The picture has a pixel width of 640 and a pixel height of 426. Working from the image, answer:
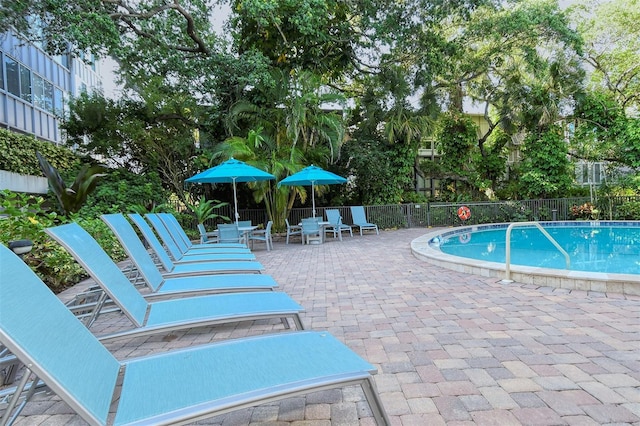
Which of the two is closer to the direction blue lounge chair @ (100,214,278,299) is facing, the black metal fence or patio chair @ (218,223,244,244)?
the black metal fence

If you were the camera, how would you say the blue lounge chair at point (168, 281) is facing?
facing to the right of the viewer

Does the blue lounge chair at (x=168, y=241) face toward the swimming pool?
yes

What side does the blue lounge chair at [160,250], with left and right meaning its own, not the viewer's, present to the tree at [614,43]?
front

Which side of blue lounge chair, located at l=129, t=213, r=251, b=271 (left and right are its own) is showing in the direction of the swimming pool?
front

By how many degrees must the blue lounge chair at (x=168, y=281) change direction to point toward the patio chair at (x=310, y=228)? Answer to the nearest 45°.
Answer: approximately 45° to its left

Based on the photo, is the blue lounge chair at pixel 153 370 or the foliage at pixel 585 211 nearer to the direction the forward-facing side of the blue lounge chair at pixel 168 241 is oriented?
the foliage

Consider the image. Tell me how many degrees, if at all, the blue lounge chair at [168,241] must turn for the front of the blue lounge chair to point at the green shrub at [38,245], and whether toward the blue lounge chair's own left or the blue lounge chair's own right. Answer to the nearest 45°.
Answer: approximately 180°

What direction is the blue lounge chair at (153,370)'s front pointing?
to the viewer's right

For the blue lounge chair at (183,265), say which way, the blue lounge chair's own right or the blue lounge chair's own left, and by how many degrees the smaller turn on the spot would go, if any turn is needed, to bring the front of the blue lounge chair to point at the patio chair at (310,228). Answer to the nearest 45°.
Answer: approximately 45° to the blue lounge chair's own left

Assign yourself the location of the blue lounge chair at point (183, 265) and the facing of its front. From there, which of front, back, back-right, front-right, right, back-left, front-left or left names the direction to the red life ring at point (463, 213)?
front-left

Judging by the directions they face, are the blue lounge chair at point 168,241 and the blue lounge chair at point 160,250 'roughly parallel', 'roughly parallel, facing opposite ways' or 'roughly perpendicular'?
roughly parallel

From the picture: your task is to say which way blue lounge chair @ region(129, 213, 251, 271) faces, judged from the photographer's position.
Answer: facing to the right of the viewer

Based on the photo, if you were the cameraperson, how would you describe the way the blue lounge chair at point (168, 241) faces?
facing to the right of the viewer

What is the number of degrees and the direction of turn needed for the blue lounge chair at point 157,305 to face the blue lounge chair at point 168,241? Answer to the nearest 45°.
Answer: approximately 90° to its left

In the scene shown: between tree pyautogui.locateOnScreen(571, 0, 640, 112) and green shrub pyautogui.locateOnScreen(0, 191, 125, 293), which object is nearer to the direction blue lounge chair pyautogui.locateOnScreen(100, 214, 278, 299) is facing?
the tree

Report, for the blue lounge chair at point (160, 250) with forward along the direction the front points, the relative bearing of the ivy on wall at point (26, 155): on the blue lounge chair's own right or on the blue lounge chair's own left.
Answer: on the blue lounge chair's own left

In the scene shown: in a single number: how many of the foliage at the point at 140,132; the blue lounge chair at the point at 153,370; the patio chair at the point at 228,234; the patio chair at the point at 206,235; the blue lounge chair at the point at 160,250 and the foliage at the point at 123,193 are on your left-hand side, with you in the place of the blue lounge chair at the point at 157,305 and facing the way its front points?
5

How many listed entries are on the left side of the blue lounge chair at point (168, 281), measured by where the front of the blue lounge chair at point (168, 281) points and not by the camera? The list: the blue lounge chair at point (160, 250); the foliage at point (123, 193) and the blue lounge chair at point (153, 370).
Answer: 2

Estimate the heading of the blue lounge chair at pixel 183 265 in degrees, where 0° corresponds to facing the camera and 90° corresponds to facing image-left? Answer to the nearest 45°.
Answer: approximately 270°
